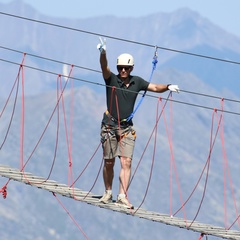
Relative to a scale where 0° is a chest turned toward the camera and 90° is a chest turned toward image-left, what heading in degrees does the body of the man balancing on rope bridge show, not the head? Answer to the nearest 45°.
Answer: approximately 0°
